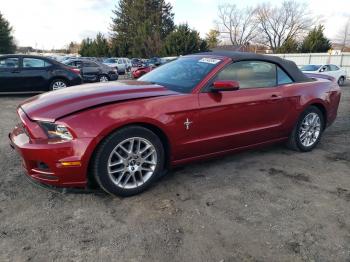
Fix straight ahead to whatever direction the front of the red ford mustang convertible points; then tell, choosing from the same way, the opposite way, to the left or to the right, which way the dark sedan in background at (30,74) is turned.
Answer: the same way

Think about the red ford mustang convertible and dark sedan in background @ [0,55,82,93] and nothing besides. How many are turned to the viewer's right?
0

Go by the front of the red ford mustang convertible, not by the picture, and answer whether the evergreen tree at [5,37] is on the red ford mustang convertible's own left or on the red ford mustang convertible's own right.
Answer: on the red ford mustang convertible's own right

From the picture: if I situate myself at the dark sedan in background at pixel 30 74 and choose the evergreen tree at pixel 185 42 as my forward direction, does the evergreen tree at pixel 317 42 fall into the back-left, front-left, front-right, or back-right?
front-right

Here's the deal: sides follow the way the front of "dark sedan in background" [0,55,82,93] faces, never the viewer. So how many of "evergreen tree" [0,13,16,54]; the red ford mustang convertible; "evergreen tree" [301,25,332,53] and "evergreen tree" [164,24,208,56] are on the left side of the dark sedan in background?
1

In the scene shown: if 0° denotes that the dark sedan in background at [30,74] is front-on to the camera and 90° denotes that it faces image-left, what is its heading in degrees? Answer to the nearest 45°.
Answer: approximately 90°

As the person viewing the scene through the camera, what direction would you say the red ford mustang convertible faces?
facing the viewer and to the left of the viewer

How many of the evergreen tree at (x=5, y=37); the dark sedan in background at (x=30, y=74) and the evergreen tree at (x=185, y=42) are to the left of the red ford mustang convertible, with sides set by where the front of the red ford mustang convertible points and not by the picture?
0

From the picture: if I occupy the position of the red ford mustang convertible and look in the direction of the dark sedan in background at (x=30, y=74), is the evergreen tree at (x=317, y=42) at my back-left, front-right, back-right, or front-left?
front-right

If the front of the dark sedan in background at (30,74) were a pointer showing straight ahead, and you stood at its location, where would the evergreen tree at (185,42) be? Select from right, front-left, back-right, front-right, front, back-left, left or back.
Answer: back-right

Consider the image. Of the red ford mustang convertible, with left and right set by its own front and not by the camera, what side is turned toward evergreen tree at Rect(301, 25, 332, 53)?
back

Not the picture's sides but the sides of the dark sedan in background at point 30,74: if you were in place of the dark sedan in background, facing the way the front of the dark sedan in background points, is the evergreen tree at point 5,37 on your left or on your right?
on your right

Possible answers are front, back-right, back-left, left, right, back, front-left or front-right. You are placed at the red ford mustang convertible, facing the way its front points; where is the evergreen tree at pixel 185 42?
back-right

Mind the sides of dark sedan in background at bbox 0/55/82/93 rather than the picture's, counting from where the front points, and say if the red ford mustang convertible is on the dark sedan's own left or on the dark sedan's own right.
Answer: on the dark sedan's own left

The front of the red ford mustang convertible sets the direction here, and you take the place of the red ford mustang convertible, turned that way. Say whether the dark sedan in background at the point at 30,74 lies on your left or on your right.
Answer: on your right
